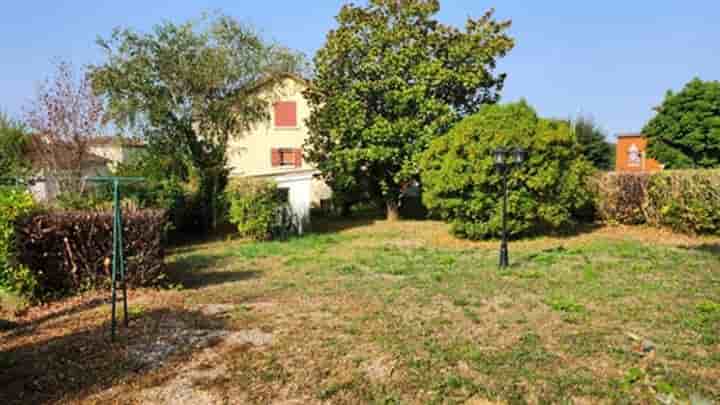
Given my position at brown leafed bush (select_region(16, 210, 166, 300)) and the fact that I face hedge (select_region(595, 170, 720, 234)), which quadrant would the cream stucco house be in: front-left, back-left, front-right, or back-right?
front-left

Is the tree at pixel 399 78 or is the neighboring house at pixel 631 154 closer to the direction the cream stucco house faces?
the tree

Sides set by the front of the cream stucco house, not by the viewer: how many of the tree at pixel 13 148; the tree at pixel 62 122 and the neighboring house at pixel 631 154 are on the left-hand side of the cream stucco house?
1

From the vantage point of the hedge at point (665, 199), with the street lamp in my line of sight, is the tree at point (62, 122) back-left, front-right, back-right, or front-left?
front-right

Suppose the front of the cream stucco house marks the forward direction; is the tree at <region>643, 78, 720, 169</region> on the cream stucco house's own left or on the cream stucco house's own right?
on the cream stucco house's own left

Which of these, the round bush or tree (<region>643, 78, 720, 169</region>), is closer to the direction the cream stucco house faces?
the round bush

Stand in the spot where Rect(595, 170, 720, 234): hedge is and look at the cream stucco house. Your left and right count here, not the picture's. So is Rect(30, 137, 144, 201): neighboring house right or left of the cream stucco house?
left

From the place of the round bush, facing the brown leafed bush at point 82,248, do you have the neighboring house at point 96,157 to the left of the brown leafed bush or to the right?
right

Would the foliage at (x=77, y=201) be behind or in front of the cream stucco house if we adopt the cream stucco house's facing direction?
in front

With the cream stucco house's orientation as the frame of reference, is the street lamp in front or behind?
in front

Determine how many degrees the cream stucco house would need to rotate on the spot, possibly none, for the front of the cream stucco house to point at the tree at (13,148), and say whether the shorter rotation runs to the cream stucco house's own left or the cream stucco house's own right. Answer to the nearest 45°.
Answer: approximately 45° to the cream stucco house's own right

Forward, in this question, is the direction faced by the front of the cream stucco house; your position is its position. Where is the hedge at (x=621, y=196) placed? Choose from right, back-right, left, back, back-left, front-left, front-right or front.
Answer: front-left

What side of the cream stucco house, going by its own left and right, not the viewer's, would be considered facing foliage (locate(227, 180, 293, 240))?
front

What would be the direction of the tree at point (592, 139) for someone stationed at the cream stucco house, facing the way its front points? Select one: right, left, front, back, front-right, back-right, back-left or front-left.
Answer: left

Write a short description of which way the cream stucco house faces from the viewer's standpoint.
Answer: facing the viewer

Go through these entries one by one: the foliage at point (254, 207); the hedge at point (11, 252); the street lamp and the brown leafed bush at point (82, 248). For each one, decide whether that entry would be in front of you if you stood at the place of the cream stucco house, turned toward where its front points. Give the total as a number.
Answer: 4
